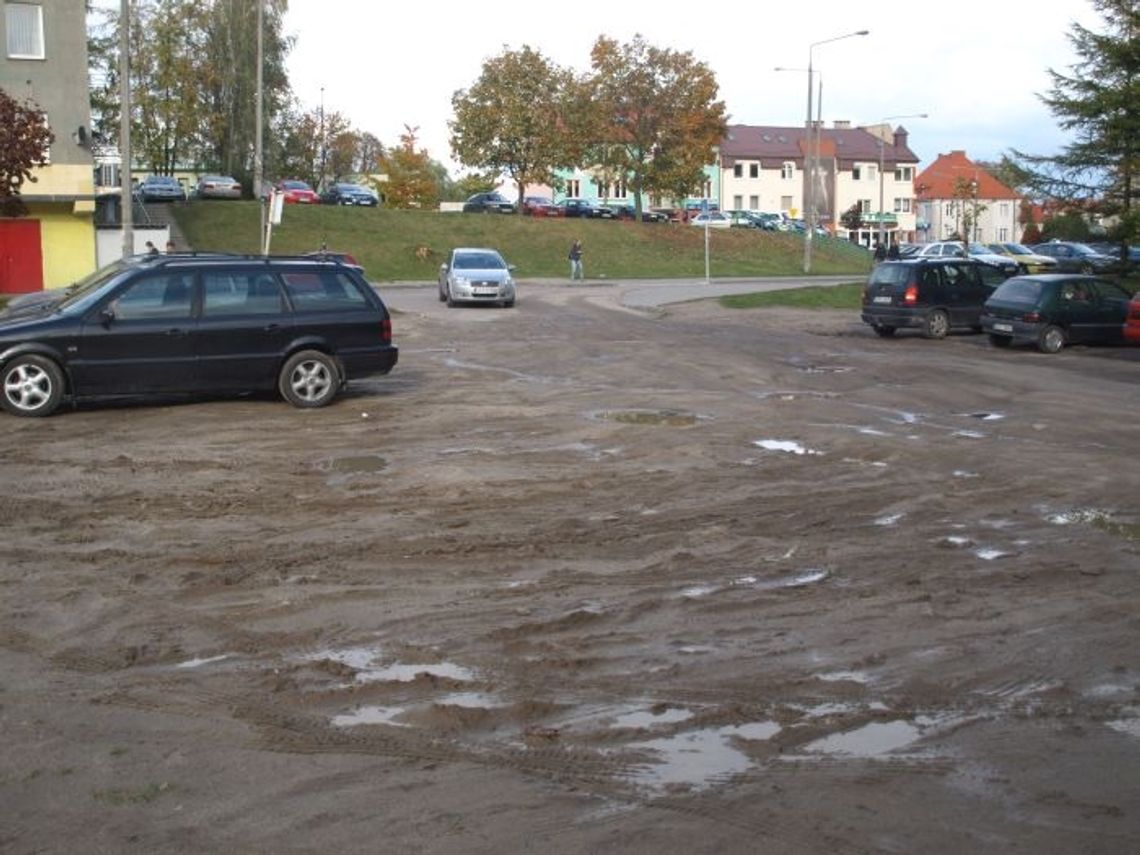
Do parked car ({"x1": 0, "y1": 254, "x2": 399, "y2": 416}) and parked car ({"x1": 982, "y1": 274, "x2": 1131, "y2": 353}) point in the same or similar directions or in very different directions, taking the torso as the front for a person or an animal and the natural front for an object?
very different directions

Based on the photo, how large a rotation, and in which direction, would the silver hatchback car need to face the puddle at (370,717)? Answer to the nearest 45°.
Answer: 0° — it already faces it

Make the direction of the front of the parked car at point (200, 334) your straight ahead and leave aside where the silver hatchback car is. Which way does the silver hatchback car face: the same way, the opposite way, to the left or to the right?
to the left

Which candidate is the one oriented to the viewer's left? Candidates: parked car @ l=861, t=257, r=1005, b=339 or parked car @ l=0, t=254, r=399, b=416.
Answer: parked car @ l=0, t=254, r=399, b=416

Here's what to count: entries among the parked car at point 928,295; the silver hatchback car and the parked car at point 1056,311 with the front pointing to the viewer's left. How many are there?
0

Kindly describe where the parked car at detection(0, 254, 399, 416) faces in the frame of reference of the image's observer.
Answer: facing to the left of the viewer

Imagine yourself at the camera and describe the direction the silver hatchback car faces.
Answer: facing the viewer

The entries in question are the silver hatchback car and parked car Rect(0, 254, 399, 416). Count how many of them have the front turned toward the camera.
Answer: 1

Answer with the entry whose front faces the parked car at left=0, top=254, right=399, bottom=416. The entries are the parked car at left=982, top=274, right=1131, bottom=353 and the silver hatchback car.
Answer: the silver hatchback car

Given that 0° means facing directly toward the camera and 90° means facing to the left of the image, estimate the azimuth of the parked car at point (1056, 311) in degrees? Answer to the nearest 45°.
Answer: approximately 225°

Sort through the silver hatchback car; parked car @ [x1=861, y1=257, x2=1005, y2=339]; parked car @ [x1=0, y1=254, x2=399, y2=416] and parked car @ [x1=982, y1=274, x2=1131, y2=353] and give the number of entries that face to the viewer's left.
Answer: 1

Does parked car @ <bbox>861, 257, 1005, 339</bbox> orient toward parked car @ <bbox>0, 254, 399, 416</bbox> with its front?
no

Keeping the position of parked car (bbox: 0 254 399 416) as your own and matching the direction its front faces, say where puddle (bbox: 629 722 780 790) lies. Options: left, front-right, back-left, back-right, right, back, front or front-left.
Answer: left

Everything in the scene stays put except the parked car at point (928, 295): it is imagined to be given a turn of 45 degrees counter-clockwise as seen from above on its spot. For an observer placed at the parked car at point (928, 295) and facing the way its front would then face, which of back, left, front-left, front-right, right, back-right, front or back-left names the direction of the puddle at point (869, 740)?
back

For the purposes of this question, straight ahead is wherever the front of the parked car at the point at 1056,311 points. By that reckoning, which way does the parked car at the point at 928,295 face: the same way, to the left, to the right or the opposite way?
the same way

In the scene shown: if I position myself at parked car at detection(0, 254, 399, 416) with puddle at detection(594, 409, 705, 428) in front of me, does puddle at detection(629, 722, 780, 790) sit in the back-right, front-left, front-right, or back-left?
front-right

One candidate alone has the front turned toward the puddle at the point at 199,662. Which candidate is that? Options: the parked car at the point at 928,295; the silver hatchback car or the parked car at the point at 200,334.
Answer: the silver hatchback car

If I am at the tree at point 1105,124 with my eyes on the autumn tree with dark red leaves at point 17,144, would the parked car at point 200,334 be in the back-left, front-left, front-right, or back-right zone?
front-left

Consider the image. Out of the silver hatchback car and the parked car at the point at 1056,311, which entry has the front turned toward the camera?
the silver hatchback car

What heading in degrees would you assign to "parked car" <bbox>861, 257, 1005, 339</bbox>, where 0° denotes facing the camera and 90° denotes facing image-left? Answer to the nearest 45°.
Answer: approximately 225°
